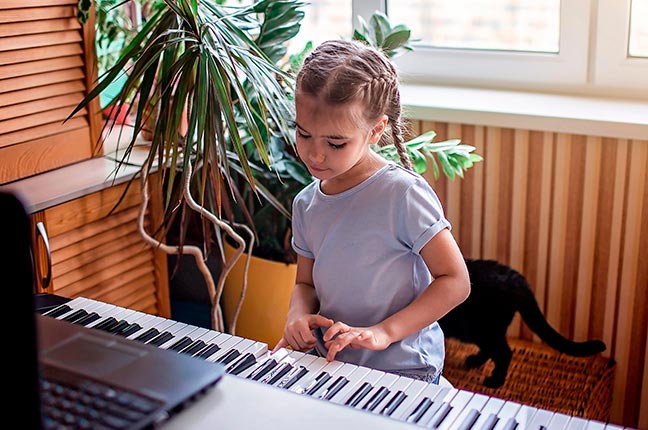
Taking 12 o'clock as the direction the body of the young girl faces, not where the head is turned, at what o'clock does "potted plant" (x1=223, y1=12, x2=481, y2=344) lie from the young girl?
The potted plant is roughly at 4 o'clock from the young girl.

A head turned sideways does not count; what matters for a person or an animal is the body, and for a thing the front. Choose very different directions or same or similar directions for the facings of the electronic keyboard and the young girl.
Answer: very different directions

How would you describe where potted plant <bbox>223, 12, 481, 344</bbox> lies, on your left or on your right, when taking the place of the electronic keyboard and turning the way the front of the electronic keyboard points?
on your left

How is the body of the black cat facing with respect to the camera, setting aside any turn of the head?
to the viewer's left

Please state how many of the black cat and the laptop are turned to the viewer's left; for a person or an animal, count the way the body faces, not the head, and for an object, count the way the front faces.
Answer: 1

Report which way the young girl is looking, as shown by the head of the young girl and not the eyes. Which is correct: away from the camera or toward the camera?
toward the camera

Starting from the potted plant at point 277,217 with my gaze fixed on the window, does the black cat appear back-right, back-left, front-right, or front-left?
front-right

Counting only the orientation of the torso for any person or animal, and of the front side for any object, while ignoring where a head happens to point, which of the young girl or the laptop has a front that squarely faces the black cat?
the laptop

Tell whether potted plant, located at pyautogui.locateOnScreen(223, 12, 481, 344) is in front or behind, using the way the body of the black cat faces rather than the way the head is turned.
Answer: in front

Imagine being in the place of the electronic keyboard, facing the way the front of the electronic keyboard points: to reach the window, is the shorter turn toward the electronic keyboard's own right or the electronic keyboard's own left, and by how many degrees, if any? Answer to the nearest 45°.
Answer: approximately 45° to the electronic keyboard's own left

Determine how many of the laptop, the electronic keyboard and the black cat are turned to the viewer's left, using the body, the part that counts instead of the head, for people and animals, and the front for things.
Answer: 1

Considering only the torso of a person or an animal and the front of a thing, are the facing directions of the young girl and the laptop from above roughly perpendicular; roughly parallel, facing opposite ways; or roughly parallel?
roughly parallel, facing opposite ways

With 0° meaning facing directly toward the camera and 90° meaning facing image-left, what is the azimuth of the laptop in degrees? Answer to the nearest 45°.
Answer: approximately 225°

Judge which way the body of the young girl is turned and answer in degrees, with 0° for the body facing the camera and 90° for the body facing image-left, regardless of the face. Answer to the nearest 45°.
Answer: approximately 45°
